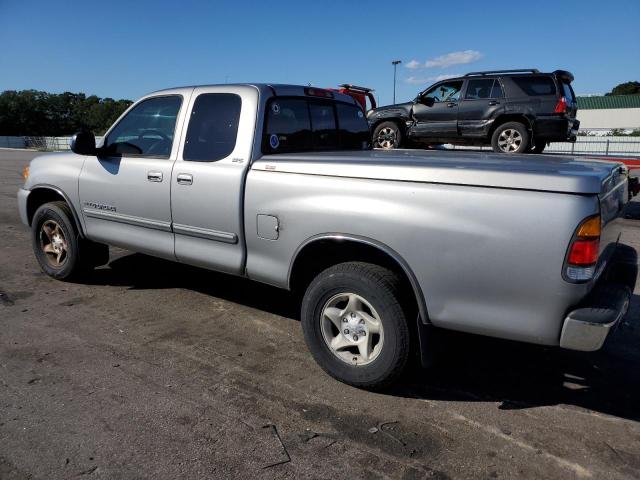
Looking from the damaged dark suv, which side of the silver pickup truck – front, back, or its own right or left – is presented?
right

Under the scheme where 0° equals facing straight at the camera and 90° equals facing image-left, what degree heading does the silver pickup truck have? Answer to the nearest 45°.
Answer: approximately 135°
